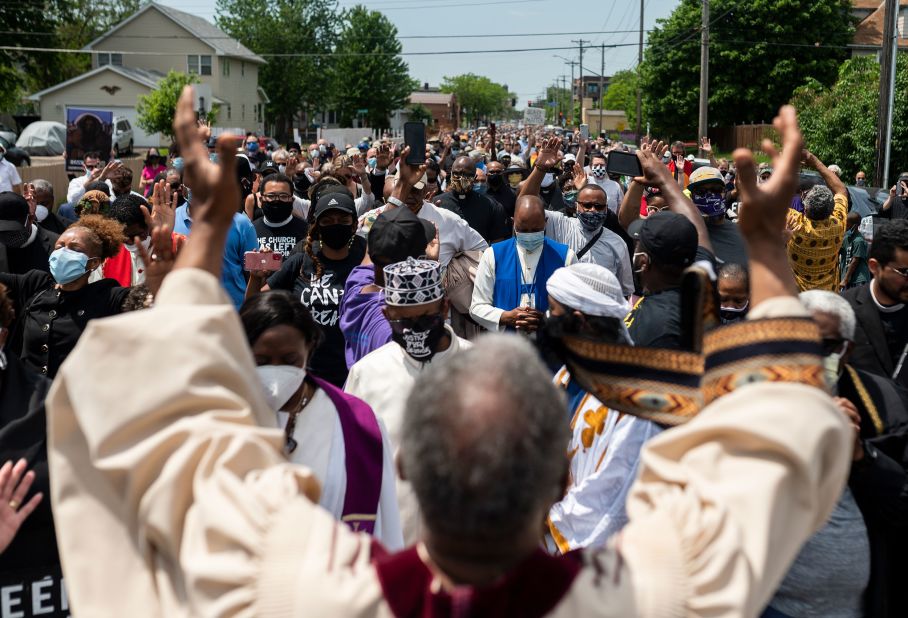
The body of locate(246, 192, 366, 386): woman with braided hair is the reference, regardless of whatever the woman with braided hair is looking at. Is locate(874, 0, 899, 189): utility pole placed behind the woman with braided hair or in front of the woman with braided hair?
behind

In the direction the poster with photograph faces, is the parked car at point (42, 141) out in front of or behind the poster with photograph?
behind

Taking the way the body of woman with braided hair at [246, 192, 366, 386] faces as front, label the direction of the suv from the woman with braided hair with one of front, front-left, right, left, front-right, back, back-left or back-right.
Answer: back

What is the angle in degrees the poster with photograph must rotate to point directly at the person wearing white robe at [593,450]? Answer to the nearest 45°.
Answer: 0° — it already faces them

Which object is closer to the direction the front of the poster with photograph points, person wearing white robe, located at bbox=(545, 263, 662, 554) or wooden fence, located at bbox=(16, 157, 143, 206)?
the person wearing white robe

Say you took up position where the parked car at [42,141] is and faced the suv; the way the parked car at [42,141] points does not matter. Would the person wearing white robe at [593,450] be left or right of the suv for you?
right

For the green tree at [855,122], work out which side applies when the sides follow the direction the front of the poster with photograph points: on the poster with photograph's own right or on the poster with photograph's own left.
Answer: on the poster with photograph's own left

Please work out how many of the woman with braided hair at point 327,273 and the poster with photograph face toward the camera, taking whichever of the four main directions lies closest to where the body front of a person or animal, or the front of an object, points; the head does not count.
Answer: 2

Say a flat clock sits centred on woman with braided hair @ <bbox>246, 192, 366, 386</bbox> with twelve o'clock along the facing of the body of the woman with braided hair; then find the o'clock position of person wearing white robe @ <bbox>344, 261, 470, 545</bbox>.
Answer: The person wearing white robe is roughly at 12 o'clock from the woman with braided hair.

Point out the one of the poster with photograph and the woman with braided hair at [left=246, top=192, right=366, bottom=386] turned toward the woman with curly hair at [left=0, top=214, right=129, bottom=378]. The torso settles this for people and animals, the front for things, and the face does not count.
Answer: the poster with photograph

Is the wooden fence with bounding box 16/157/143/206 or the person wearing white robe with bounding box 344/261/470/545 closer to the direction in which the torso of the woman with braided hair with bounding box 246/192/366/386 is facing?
the person wearing white robe

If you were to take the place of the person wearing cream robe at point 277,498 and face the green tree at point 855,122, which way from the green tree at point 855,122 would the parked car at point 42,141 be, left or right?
left
